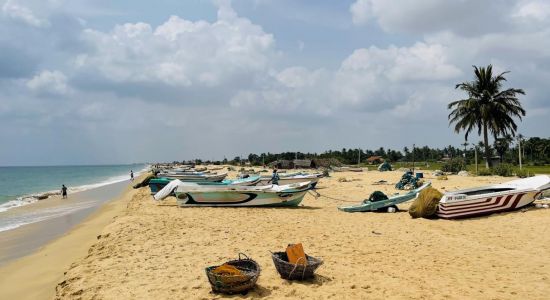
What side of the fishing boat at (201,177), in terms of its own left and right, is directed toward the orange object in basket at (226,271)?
right

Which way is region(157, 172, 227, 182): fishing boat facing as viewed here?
to the viewer's right

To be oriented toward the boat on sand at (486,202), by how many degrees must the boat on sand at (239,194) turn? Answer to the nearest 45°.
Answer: approximately 45° to its right

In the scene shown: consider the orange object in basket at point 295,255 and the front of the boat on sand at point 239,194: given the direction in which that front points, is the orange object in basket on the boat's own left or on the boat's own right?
on the boat's own right

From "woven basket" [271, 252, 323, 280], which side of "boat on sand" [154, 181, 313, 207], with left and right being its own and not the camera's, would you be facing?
right

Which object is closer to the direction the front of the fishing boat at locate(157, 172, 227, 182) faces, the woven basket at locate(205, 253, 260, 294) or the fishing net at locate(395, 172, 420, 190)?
the fishing net

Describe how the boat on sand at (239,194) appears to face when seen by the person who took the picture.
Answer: facing to the right of the viewer
